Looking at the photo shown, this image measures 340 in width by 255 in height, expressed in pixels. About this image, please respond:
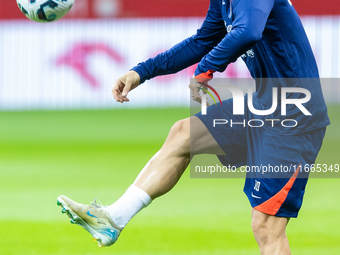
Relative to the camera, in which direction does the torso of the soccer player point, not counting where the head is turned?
to the viewer's left
